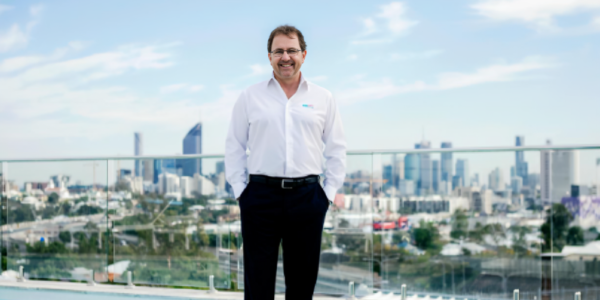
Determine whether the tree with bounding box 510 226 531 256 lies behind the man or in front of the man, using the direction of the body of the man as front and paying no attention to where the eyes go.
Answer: behind

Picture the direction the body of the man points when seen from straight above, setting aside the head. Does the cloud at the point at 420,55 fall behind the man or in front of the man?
behind

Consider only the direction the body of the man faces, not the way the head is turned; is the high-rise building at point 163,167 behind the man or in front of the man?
behind

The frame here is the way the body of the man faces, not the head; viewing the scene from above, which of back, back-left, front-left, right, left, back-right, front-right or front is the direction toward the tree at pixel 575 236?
back-left

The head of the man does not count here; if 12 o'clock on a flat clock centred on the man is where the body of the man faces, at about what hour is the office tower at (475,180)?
The office tower is roughly at 7 o'clock from the man.

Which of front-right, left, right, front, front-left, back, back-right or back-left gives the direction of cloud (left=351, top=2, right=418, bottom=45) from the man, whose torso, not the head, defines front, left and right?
back

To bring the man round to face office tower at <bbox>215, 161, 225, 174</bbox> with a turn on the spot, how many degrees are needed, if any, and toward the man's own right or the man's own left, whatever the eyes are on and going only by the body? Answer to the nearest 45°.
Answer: approximately 180°

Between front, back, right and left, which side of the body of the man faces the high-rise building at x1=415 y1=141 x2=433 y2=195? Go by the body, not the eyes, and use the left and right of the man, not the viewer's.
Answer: back

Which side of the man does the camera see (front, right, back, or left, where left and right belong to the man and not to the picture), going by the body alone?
front
